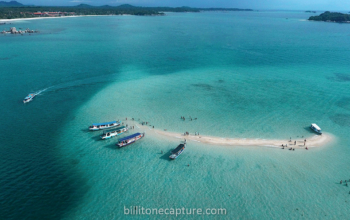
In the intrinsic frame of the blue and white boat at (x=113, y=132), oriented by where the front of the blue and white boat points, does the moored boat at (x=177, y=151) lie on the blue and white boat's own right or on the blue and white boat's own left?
on the blue and white boat's own right

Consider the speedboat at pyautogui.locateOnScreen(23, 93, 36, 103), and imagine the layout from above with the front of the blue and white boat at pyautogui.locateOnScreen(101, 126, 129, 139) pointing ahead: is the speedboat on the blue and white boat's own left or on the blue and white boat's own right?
on the blue and white boat's own left

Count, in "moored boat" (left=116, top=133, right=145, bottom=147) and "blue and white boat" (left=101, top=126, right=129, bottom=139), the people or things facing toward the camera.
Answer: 0

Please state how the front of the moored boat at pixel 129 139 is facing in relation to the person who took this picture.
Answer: facing away from the viewer and to the right of the viewer

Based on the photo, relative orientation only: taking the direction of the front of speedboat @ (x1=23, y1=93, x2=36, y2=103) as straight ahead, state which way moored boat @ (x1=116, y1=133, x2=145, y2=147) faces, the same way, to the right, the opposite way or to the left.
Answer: the opposite way

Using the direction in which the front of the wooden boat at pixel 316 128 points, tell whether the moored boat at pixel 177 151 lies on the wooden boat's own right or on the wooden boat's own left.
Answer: on the wooden boat's own right

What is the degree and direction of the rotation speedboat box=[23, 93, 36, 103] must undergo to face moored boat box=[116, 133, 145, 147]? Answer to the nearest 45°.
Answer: approximately 90° to its left

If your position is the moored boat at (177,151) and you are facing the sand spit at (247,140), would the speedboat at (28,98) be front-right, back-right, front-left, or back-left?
back-left

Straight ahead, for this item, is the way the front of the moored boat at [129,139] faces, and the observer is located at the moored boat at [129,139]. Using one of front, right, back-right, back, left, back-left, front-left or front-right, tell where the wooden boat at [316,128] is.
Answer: front-right

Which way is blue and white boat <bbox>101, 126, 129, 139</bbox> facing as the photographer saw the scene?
facing away from the viewer and to the right of the viewer
